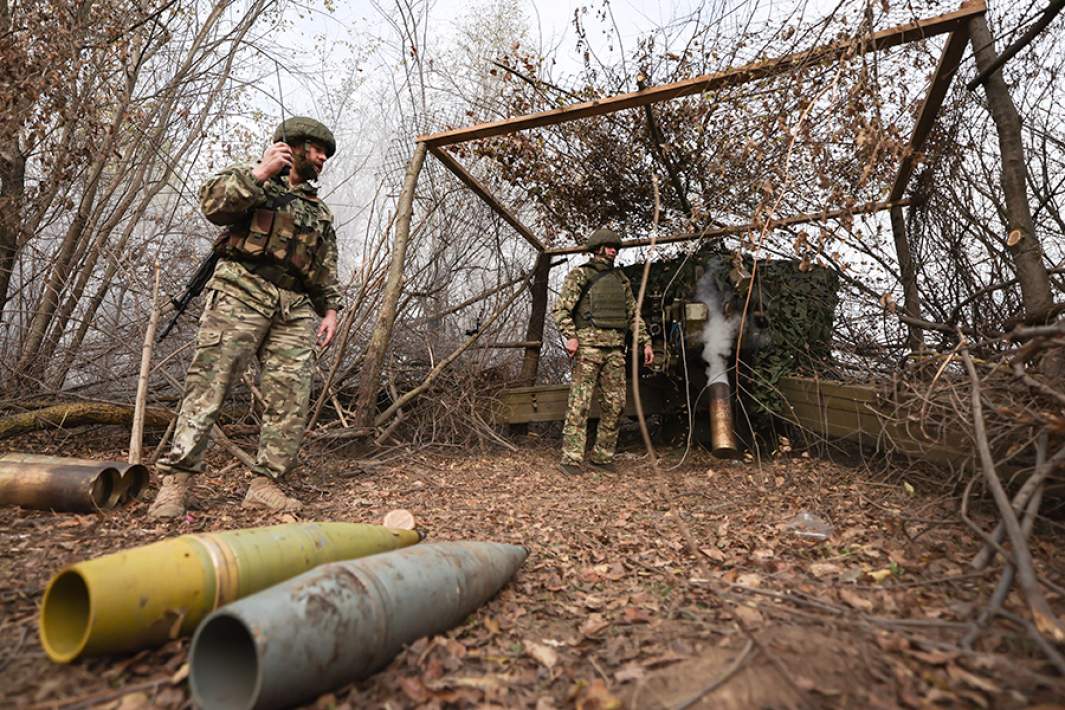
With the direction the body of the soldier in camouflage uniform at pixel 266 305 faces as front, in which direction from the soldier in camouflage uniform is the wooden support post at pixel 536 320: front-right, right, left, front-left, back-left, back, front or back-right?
left

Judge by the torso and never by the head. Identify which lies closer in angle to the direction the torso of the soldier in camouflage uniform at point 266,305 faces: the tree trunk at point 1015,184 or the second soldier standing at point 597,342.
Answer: the tree trunk

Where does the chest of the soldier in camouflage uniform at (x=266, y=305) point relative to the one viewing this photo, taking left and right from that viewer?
facing the viewer and to the right of the viewer

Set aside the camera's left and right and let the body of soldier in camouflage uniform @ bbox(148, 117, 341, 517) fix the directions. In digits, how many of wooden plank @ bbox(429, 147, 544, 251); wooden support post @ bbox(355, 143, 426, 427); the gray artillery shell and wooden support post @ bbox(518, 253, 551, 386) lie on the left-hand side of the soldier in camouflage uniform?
3

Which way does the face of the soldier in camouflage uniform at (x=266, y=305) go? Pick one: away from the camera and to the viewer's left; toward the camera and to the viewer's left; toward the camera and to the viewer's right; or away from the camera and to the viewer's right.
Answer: toward the camera and to the viewer's right

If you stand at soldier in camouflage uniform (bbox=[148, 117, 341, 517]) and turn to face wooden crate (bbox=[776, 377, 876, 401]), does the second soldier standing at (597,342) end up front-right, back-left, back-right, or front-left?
front-left

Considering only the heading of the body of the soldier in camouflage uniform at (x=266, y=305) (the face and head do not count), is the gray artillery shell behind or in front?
in front
